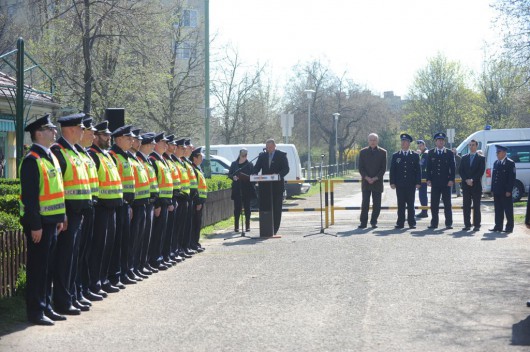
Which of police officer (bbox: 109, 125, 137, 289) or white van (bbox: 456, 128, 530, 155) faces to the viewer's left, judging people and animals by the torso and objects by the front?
the white van

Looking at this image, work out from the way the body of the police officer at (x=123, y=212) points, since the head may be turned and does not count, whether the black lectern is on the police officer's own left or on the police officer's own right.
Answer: on the police officer's own left

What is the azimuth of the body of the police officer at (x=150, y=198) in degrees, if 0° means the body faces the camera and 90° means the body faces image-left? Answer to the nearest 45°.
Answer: approximately 315°

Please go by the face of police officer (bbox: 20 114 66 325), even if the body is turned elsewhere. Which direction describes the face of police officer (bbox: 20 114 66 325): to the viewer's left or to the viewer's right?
to the viewer's right

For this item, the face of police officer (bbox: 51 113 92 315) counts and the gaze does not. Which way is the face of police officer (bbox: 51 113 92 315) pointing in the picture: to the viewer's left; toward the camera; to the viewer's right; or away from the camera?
to the viewer's right

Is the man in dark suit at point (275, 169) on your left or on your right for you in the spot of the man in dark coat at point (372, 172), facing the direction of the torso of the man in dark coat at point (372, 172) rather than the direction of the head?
on your right

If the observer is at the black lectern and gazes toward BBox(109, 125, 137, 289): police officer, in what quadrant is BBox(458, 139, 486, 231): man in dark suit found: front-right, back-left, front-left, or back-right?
back-left

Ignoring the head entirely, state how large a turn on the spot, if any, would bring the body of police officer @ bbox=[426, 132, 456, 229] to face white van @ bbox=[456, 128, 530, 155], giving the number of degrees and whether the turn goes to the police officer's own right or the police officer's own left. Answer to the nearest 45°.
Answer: approximately 180°

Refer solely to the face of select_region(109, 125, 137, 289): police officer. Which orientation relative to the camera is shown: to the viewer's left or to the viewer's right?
to the viewer's right

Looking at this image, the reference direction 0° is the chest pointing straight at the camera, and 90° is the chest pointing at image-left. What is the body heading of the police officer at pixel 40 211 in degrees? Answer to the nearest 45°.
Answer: approximately 315°

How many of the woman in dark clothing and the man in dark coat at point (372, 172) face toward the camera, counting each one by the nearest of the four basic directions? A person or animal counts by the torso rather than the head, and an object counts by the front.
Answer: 2

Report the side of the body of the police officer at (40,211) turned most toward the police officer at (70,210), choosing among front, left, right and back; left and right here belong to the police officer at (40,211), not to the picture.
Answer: left
